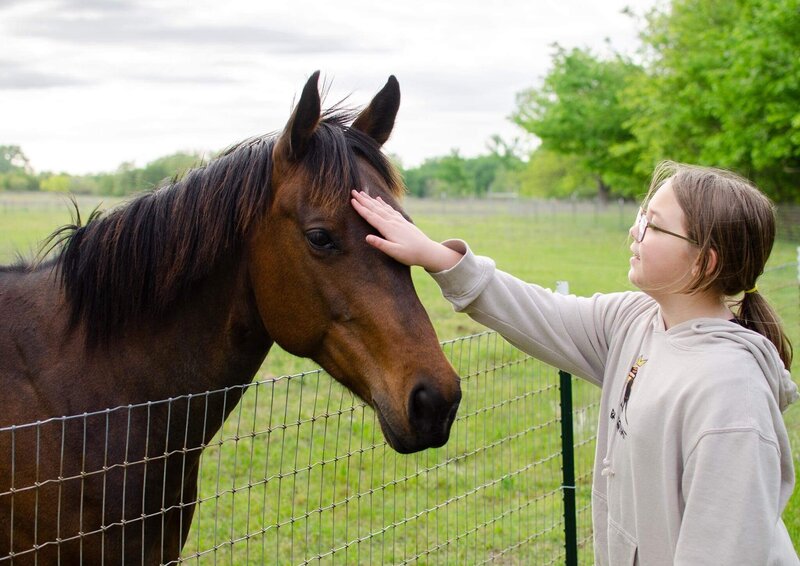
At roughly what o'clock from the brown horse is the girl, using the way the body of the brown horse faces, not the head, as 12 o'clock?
The girl is roughly at 1 o'clock from the brown horse.

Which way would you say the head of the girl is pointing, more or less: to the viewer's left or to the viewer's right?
to the viewer's left

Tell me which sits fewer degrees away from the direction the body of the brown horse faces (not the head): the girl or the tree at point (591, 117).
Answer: the girl

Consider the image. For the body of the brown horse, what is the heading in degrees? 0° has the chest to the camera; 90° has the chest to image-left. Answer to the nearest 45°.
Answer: approximately 270°
